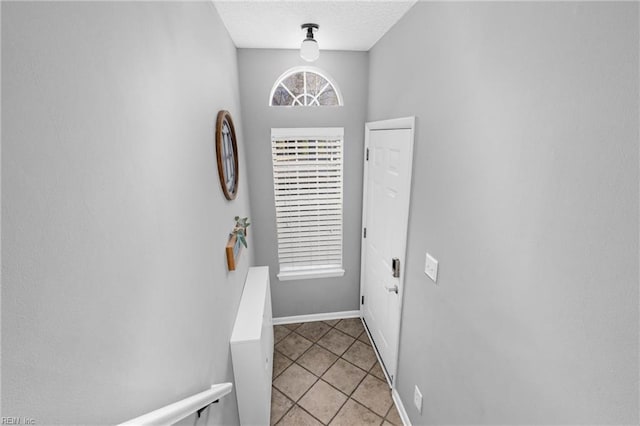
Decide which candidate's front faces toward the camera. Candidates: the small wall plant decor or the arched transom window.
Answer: the arched transom window

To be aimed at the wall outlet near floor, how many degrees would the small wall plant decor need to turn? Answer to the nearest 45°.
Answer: approximately 45° to its right

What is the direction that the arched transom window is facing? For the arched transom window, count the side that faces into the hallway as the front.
toward the camera

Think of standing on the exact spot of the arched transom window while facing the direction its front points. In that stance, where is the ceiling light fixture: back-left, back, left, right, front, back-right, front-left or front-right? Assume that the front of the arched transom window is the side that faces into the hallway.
front

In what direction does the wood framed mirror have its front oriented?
to the viewer's right

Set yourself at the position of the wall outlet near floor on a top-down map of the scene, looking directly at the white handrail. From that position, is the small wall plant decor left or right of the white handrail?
right

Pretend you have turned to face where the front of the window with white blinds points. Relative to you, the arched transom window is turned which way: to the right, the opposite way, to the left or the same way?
the same way

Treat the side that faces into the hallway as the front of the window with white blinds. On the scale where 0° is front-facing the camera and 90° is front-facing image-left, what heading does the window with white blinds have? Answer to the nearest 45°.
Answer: approximately 0°

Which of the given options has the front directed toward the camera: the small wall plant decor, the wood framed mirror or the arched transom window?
the arched transom window

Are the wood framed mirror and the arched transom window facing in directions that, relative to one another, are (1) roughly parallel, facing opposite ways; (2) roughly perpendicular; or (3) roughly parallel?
roughly perpendicular

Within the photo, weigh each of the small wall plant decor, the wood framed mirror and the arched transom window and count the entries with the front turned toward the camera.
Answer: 1

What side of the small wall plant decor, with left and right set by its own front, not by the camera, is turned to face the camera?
right

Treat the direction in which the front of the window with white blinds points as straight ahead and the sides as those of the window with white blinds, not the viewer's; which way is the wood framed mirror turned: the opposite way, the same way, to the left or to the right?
to the left

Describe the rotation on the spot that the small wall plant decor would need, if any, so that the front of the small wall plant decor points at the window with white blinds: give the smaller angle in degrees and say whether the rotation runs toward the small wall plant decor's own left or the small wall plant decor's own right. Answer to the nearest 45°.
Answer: approximately 45° to the small wall plant decor's own left

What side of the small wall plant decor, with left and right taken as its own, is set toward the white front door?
front

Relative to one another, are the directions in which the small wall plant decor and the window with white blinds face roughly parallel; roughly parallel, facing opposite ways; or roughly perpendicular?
roughly perpendicular

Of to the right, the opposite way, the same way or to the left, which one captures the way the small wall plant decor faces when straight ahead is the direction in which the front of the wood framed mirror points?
the same way

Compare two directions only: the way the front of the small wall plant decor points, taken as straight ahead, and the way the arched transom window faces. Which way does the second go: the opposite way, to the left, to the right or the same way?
to the right
